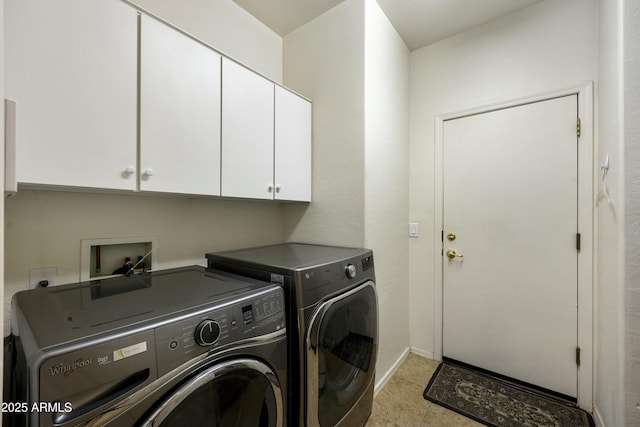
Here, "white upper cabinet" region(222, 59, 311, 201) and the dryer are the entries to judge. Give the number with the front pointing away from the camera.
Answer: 0

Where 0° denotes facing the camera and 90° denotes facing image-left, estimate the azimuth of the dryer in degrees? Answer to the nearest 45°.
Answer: approximately 315°

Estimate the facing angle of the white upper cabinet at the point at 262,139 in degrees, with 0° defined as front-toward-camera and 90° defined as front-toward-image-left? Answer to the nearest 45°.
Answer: approximately 315°

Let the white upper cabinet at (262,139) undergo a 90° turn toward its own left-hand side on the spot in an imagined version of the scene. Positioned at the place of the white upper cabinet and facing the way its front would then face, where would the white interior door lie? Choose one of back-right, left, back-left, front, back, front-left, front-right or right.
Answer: front-right

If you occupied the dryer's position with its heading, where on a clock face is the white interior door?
The white interior door is roughly at 10 o'clock from the dryer.
